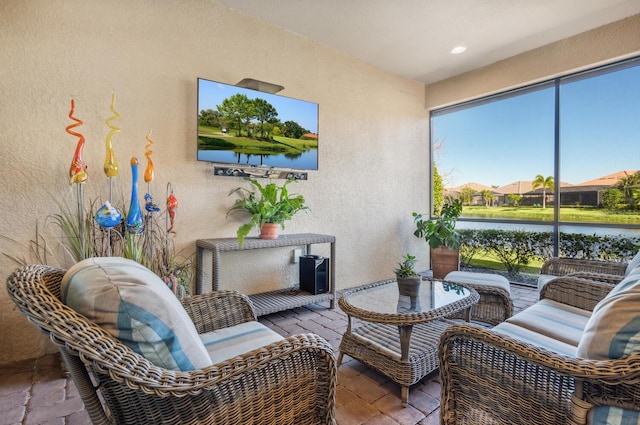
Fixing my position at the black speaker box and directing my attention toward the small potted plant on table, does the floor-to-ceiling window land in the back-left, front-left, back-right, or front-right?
front-left

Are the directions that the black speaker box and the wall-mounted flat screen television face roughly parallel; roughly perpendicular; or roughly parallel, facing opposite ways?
roughly parallel

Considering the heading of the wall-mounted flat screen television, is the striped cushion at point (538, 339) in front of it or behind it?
in front

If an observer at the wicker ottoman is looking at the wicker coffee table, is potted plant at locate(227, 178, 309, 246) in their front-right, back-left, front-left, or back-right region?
front-right

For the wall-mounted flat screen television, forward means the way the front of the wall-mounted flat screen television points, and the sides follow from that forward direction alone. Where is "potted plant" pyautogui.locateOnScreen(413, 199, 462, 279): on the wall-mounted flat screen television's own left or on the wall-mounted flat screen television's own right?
on the wall-mounted flat screen television's own left

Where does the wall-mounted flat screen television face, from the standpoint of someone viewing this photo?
facing the viewer and to the right of the viewer

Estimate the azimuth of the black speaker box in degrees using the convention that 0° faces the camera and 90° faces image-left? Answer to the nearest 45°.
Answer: approximately 315°

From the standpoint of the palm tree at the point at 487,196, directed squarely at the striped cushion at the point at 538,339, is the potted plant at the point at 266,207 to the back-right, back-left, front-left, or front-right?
front-right

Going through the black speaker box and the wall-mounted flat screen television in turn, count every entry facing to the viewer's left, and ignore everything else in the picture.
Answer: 0

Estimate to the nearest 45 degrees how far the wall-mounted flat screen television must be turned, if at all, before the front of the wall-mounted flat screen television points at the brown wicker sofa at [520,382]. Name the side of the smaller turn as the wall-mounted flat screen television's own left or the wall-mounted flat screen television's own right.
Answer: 0° — it already faces it

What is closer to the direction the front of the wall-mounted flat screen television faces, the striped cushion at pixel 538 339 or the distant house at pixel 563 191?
the striped cushion

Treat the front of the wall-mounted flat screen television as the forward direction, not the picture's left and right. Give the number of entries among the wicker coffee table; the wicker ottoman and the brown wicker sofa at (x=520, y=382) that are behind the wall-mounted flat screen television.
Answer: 0

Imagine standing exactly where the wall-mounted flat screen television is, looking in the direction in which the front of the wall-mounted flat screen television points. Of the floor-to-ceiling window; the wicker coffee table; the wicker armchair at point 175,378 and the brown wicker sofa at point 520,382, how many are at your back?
0

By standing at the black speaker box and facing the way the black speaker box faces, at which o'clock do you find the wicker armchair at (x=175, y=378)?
The wicker armchair is roughly at 2 o'clock from the black speaker box.

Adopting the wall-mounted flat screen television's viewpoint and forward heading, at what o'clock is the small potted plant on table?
The small potted plant on table is roughly at 12 o'clock from the wall-mounted flat screen television.
